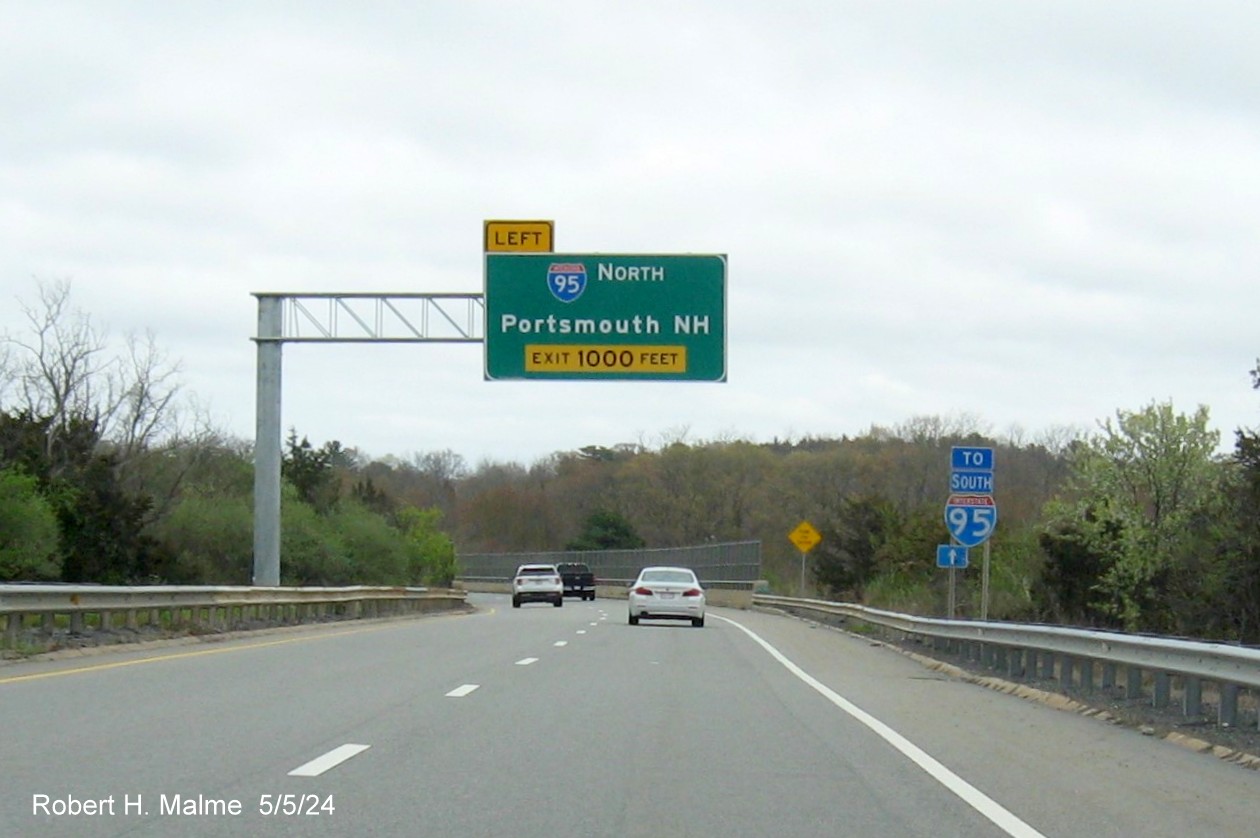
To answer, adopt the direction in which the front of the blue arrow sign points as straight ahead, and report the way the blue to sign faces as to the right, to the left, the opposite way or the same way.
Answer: the same way

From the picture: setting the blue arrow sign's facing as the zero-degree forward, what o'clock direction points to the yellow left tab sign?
The yellow left tab sign is roughly at 4 o'clock from the blue arrow sign.

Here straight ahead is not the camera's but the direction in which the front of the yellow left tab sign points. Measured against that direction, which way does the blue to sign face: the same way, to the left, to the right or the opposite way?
the same way

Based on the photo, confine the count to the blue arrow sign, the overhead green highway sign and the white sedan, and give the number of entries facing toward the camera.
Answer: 2

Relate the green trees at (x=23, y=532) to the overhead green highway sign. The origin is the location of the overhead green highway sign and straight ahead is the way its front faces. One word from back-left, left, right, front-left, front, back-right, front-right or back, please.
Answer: back-right

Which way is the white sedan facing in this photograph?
away from the camera

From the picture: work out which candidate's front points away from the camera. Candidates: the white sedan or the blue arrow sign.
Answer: the white sedan

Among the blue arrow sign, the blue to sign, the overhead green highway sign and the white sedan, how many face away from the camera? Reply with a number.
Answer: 1

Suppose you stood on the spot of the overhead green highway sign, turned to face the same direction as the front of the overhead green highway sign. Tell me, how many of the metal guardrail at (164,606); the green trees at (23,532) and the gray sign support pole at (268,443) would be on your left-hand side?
0

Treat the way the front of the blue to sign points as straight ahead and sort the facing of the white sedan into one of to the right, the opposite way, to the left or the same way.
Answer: the opposite way

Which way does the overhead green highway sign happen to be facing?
toward the camera

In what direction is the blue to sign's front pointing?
toward the camera

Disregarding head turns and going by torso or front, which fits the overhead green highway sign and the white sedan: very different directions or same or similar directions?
very different directions

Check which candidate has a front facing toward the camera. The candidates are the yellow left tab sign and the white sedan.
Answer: the yellow left tab sign
